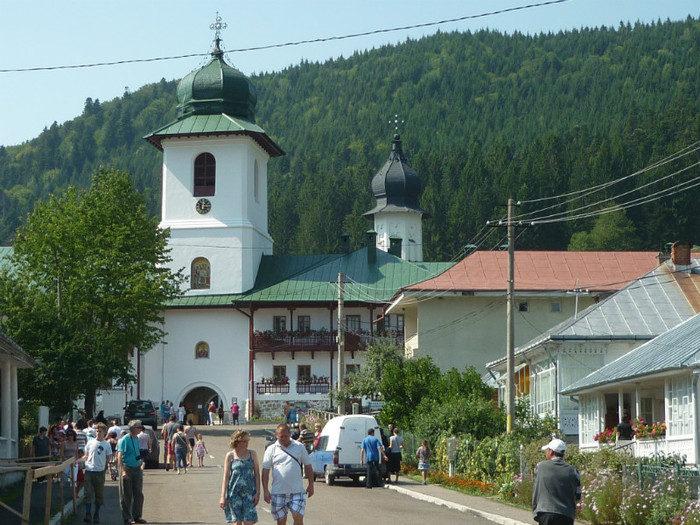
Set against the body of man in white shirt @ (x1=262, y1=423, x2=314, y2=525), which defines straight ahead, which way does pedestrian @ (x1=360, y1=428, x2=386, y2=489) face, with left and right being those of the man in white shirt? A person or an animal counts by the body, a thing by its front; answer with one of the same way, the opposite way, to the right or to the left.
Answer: the opposite way

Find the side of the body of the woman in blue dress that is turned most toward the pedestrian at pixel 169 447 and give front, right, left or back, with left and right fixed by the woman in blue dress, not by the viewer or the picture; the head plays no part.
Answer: back

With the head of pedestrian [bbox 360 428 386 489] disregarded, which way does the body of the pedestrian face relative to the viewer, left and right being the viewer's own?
facing away from the viewer
